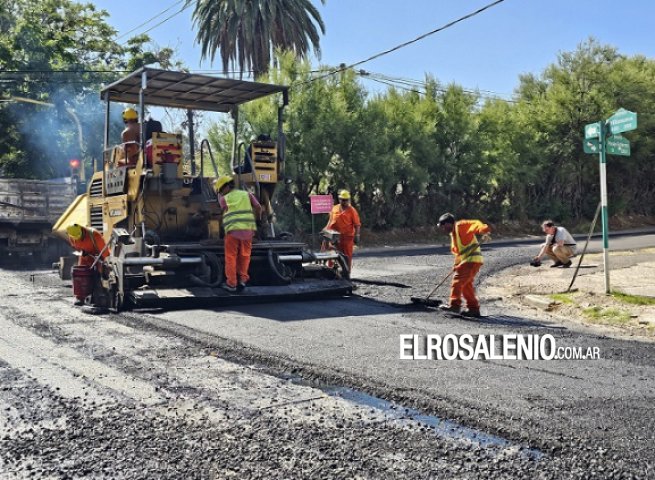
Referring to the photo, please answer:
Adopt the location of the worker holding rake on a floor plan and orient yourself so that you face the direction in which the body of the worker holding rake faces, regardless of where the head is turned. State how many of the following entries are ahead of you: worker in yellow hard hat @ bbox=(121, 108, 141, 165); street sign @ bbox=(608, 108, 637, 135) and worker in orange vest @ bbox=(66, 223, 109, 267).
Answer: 2

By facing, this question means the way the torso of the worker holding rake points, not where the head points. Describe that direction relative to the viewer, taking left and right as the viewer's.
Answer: facing to the left of the viewer

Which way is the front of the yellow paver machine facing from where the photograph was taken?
facing away from the viewer and to the left of the viewer

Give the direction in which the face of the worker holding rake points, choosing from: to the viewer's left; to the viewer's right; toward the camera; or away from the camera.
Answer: to the viewer's left

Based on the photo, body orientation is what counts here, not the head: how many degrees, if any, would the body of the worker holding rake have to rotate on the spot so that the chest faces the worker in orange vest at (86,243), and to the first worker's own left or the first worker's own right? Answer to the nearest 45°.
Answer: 0° — they already face them

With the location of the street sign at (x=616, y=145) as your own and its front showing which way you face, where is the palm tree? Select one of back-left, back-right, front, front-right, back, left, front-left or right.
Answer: back-right

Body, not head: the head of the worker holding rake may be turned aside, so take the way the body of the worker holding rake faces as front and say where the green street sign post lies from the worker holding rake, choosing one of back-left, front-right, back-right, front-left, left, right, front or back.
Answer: back-right

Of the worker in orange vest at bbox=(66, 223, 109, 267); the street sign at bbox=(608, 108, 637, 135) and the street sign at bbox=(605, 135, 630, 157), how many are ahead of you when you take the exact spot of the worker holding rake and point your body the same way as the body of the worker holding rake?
1

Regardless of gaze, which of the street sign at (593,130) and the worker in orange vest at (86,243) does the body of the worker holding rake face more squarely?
the worker in orange vest

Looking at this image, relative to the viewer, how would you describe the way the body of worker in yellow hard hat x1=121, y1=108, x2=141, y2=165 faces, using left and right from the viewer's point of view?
facing away from the viewer and to the left of the viewer

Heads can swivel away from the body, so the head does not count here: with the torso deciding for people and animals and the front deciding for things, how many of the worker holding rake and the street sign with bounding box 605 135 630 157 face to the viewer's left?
1

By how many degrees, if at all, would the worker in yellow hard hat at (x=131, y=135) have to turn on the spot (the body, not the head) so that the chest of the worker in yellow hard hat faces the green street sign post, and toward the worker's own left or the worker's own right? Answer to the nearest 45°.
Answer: approximately 135° to the worker's own right
